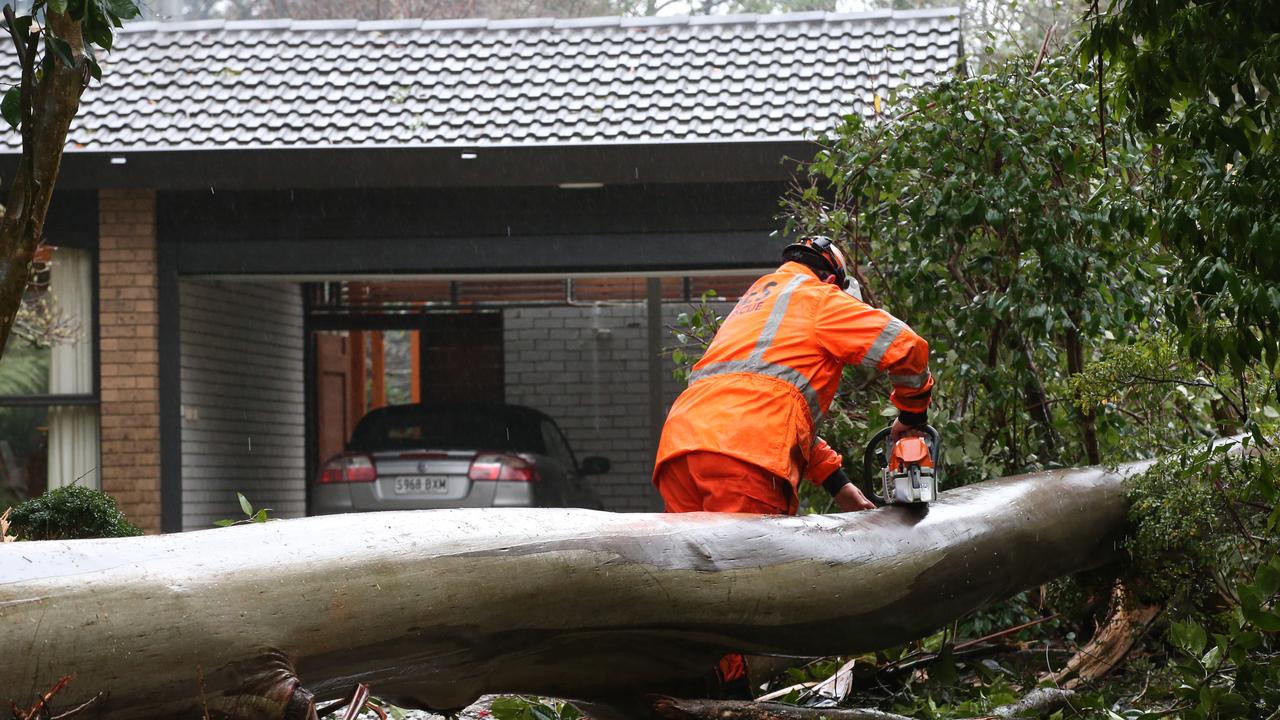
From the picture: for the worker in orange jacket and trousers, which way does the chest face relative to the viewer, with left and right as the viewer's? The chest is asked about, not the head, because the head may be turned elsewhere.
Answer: facing away from the viewer and to the right of the viewer

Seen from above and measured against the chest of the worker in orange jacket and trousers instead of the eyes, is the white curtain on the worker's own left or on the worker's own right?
on the worker's own left

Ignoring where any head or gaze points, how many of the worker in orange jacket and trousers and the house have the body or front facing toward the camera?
1

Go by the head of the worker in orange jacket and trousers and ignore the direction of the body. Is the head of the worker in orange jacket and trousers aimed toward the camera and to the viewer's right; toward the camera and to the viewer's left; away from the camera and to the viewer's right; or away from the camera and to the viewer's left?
away from the camera and to the viewer's right

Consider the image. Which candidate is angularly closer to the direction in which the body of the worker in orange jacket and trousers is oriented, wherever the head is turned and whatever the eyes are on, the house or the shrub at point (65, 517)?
the house

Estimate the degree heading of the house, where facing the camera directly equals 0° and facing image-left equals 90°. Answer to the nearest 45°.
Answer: approximately 0°
